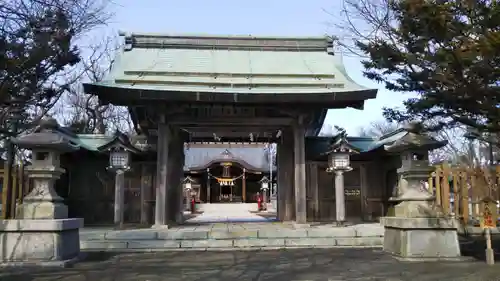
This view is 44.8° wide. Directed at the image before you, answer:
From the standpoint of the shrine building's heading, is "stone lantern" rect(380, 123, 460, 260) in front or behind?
in front

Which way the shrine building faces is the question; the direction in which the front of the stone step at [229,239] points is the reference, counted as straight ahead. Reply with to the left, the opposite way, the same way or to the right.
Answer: the same way

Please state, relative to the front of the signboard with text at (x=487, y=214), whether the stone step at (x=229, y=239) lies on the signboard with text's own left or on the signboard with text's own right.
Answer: on the signboard with text's own right

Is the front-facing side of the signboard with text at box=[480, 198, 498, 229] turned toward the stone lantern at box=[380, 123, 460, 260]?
no

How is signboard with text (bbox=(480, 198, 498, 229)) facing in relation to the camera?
toward the camera

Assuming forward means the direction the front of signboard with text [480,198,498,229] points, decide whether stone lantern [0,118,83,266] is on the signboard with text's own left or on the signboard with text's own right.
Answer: on the signboard with text's own right

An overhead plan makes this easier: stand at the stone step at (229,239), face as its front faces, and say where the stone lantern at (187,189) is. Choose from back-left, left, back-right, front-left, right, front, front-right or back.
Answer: back

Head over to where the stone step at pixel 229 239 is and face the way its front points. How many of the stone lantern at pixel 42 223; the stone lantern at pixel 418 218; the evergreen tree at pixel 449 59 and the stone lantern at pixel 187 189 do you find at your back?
1

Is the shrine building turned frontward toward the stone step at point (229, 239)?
yes

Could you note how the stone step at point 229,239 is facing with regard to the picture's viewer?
facing the viewer

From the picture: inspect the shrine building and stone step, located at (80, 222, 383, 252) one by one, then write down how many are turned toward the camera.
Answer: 2

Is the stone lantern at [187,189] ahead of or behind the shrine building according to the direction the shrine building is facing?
behind

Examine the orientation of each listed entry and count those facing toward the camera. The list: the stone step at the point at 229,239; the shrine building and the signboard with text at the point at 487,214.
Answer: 3

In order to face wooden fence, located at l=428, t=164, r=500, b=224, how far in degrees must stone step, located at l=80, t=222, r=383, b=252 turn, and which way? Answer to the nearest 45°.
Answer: approximately 90° to its left
